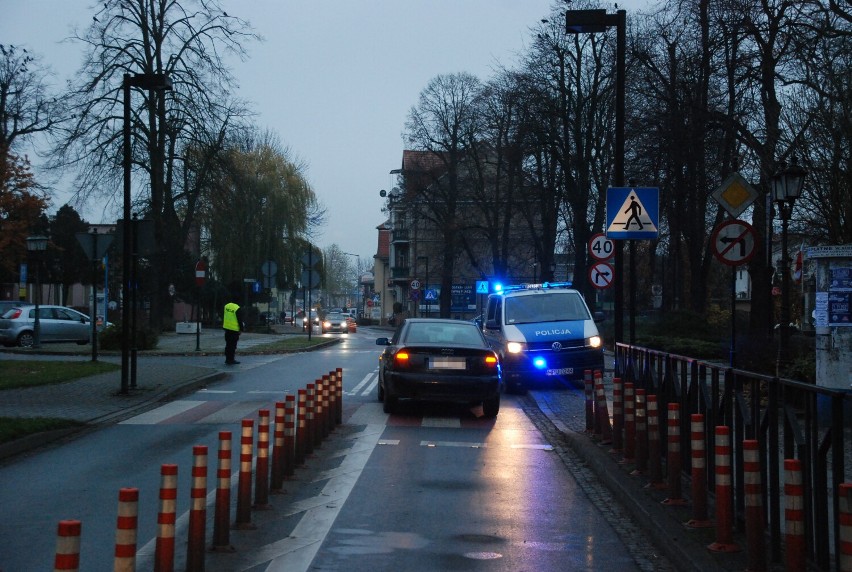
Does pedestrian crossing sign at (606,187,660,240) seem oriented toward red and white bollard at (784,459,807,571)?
yes

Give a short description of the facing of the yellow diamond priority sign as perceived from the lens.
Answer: facing the viewer

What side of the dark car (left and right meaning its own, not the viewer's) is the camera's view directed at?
back

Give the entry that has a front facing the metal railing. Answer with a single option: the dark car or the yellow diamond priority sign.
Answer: the yellow diamond priority sign

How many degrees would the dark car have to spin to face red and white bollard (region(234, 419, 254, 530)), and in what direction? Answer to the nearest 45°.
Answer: approximately 180°

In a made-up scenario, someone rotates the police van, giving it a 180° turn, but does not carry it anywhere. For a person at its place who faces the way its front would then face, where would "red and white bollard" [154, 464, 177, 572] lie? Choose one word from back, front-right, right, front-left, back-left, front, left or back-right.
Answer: back

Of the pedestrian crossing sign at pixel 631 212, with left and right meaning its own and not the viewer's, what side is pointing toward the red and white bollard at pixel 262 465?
front

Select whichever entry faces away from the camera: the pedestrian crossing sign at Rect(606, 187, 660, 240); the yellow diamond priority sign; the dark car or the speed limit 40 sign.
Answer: the dark car

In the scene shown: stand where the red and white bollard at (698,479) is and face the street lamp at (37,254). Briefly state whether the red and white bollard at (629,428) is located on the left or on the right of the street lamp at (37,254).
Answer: right

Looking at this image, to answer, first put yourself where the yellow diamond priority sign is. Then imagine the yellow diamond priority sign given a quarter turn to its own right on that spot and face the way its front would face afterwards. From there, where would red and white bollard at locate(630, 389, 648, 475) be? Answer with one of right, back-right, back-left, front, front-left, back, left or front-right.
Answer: left

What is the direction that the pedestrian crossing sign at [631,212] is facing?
toward the camera

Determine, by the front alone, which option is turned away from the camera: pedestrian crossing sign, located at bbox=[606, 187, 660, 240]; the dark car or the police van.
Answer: the dark car

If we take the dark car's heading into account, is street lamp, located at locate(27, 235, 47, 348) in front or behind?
in front

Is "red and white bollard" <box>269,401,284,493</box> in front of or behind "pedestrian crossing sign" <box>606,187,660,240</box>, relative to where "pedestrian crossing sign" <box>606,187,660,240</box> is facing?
in front

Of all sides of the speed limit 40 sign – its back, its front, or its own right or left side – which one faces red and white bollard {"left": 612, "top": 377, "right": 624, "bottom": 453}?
front

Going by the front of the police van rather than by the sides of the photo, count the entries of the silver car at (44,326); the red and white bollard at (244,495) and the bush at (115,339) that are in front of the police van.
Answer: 1

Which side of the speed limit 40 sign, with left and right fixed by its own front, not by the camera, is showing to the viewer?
front
